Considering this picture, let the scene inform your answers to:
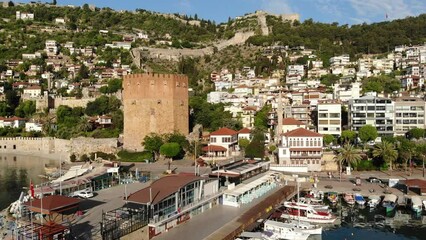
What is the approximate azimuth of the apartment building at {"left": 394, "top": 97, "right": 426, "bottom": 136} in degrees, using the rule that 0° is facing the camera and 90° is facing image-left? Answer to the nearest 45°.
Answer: approximately 0°

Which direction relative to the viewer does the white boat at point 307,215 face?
to the viewer's right

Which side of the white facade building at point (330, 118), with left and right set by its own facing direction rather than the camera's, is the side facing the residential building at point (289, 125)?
right

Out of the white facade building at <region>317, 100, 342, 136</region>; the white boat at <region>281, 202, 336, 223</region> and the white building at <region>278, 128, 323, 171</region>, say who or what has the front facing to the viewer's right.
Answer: the white boat

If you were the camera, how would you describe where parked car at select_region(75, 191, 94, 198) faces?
facing to the left of the viewer

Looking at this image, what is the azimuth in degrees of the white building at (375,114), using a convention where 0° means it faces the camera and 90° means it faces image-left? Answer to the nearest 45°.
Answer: approximately 0°

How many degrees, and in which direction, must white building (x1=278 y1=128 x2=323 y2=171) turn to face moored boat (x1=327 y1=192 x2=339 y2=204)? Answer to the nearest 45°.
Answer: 0° — it already faces it

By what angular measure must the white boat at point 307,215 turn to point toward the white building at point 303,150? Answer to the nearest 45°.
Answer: approximately 90° to its left

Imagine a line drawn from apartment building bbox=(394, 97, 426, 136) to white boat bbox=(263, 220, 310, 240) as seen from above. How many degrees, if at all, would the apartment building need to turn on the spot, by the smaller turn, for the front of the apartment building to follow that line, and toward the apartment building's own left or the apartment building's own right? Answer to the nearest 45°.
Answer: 0° — it already faces it

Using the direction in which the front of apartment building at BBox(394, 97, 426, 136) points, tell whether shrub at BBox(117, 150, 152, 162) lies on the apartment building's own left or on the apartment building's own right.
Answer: on the apartment building's own right
